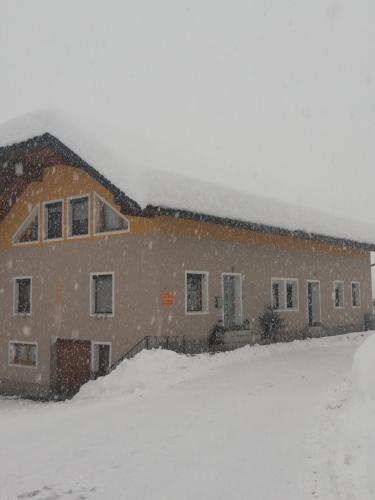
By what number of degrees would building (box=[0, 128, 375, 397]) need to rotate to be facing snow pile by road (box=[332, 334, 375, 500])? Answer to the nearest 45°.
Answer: approximately 45° to its right

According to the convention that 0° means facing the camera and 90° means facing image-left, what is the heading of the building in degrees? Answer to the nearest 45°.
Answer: approximately 315°
